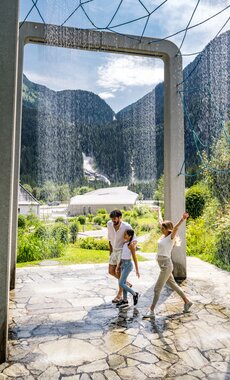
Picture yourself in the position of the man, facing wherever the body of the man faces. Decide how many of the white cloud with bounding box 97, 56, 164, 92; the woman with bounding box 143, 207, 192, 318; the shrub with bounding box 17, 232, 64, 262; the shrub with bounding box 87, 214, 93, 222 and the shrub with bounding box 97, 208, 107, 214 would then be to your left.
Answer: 1

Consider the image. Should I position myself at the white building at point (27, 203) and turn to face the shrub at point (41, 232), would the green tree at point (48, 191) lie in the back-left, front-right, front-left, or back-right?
back-left

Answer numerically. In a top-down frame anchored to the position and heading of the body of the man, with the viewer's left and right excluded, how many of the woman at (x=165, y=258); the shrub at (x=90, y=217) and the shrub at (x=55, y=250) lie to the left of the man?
1

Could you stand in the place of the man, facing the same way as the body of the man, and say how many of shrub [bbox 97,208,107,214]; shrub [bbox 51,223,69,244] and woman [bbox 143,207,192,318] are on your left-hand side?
1

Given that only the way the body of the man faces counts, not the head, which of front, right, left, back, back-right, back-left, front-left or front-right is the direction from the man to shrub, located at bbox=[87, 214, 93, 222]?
back-right

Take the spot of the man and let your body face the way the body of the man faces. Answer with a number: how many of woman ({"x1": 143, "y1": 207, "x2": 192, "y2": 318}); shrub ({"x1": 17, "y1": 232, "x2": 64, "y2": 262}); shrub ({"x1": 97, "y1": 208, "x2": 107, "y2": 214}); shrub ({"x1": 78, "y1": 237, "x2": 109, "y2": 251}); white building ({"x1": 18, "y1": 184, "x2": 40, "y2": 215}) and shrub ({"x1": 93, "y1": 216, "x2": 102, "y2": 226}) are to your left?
1

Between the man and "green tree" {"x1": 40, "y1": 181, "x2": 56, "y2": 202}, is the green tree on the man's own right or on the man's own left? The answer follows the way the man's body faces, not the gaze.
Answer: on the man's own right

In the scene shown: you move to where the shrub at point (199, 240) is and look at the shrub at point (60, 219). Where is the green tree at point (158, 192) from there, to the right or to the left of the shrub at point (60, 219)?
right

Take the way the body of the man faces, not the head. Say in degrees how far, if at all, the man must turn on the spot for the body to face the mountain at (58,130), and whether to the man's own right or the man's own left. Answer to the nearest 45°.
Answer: approximately 135° to the man's own right

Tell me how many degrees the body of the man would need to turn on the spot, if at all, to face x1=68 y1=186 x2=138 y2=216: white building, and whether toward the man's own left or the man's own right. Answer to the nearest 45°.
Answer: approximately 135° to the man's own right

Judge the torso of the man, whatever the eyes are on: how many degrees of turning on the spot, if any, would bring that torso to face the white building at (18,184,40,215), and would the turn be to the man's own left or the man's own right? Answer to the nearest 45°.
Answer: approximately 90° to the man's own right

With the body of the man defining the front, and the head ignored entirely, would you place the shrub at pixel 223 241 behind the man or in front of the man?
behind

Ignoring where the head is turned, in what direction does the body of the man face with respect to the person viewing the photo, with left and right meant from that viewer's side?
facing the viewer and to the left of the viewer

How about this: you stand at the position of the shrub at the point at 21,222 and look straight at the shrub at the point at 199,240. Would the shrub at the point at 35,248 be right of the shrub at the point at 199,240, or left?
right

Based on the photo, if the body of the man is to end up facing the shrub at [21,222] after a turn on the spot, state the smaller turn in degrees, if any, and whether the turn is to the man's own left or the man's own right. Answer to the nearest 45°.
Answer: approximately 90° to the man's own right

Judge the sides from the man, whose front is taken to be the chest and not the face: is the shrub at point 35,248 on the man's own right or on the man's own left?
on the man's own right

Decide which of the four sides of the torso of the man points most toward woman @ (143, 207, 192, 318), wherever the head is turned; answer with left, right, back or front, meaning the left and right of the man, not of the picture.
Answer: left
